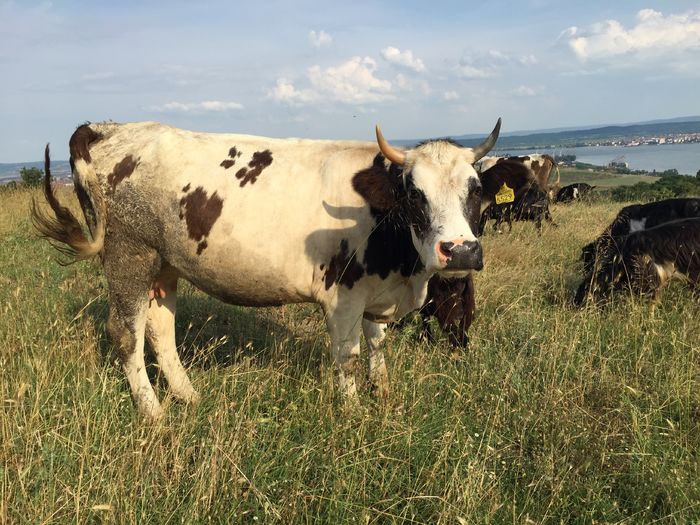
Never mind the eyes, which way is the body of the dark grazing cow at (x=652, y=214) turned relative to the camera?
to the viewer's left

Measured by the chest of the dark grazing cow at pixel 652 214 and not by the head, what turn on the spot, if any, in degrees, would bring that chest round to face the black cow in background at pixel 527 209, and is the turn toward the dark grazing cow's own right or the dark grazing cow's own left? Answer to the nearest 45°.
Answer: approximately 45° to the dark grazing cow's own right

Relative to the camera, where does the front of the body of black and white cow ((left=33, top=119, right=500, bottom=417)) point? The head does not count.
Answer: to the viewer's right

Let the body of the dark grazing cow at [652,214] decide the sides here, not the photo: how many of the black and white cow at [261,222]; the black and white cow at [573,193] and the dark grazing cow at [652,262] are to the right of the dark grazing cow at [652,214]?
1

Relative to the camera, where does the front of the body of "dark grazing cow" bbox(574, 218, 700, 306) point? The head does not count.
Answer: to the viewer's left

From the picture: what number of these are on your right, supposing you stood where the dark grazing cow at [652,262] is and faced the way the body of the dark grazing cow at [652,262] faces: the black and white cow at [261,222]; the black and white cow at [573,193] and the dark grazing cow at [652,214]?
2

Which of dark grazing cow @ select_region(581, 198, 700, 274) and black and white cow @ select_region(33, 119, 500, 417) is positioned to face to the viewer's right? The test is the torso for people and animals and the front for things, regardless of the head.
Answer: the black and white cow

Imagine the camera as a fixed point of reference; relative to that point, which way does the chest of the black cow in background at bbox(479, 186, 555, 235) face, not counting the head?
to the viewer's left

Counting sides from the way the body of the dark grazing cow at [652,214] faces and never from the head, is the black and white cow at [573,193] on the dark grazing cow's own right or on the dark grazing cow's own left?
on the dark grazing cow's own right

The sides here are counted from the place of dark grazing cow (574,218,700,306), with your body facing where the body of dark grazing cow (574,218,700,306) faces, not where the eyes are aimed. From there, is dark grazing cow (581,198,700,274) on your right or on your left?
on your right

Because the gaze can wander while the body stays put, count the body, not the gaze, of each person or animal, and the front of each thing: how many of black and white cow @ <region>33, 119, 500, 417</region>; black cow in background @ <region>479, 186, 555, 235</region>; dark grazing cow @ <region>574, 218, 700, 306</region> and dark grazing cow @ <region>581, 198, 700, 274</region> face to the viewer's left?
3
